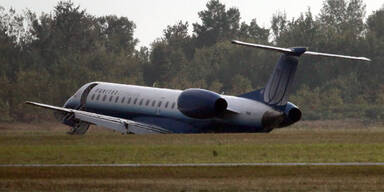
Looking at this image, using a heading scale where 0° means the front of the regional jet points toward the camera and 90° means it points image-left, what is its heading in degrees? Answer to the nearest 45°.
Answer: approximately 135°
